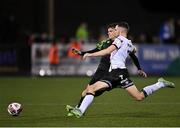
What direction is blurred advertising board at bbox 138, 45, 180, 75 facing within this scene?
toward the camera

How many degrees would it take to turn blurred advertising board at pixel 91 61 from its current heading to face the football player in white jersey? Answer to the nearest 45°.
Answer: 0° — it already faces them

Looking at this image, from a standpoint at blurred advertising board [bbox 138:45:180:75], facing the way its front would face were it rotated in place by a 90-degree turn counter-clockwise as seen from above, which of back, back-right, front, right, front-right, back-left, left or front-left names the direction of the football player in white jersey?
right

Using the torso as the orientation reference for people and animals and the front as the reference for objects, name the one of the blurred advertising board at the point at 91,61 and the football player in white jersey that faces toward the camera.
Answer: the blurred advertising board
